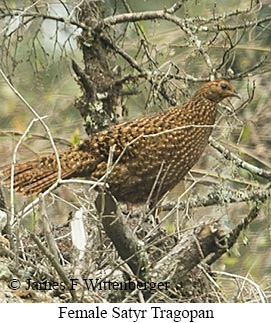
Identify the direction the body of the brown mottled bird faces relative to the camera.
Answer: to the viewer's right
